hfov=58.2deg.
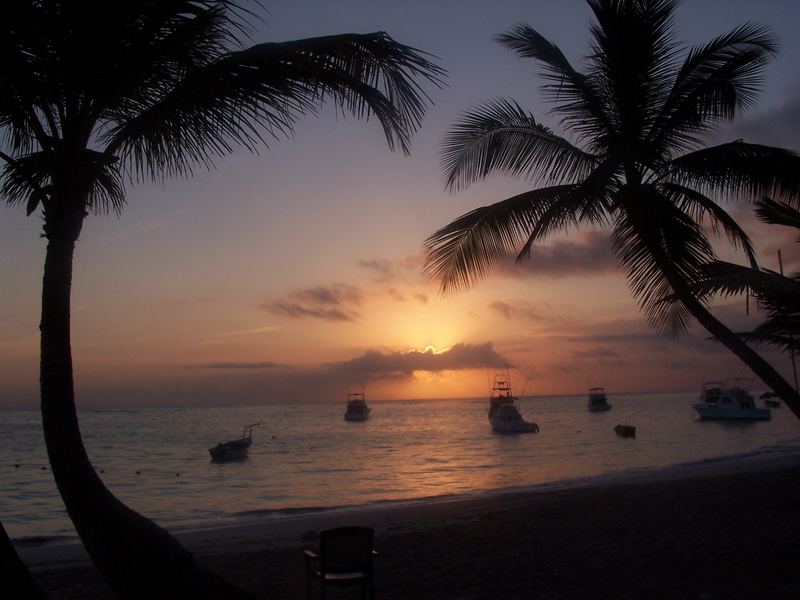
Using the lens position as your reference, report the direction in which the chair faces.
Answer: facing away from the viewer and to the left of the viewer

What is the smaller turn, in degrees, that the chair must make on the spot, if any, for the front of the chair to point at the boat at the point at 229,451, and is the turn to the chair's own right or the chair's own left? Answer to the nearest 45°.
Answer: approximately 45° to the chair's own right
